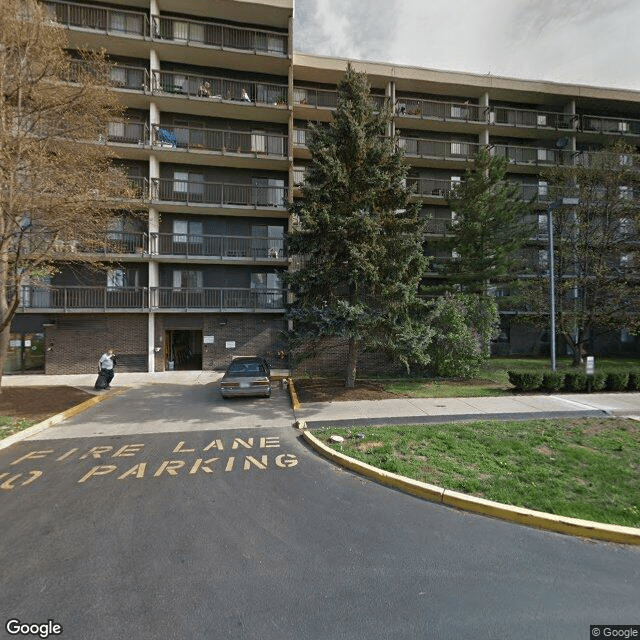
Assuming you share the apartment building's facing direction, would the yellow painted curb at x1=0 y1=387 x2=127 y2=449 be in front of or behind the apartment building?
in front

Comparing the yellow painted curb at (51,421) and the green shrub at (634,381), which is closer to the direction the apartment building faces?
the yellow painted curb

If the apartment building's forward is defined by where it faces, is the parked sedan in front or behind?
in front

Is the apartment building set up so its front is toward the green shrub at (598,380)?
no

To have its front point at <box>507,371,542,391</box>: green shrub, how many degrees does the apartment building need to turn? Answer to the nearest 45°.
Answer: approximately 45° to its left

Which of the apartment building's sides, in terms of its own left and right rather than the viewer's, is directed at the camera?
front

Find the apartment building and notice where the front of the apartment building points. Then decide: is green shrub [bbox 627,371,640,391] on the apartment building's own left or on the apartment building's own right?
on the apartment building's own left

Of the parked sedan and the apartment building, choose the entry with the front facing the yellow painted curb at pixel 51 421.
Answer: the apartment building
